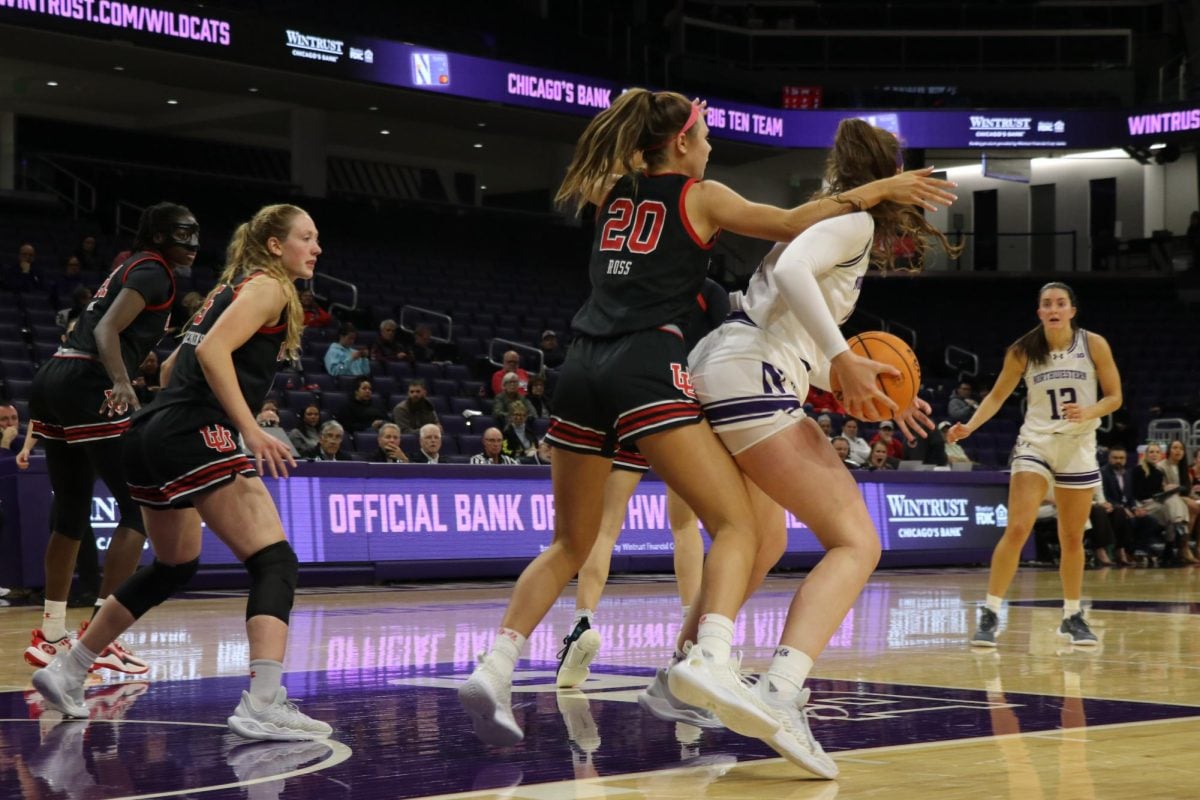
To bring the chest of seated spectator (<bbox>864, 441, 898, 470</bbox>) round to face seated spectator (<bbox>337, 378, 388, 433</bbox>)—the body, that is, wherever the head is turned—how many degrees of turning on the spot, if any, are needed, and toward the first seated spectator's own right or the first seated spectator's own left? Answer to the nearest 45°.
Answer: approximately 45° to the first seated spectator's own right

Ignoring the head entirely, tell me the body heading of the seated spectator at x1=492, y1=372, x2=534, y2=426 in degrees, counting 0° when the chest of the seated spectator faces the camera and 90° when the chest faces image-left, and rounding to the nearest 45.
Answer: approximately 0°

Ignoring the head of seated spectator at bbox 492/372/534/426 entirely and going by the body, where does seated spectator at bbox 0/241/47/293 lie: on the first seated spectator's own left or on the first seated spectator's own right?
on the first seated spectator's own right

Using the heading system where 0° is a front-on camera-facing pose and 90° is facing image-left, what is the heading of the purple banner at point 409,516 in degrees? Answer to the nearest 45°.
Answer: approximately 0°

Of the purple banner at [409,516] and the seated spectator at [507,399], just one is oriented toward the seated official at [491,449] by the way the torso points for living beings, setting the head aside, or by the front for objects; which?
the seated spectator at [507,399]

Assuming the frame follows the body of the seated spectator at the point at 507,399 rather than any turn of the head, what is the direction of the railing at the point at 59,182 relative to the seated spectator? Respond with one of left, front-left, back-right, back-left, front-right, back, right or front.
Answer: back-right

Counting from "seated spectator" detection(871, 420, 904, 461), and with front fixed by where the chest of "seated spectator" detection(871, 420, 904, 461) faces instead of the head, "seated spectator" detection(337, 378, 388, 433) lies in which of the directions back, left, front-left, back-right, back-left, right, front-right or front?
front-right

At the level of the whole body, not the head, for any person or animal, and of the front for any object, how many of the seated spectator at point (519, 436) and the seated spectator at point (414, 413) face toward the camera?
2

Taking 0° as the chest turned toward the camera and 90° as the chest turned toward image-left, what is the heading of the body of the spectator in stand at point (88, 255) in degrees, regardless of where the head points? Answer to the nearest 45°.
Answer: approximately 315°
